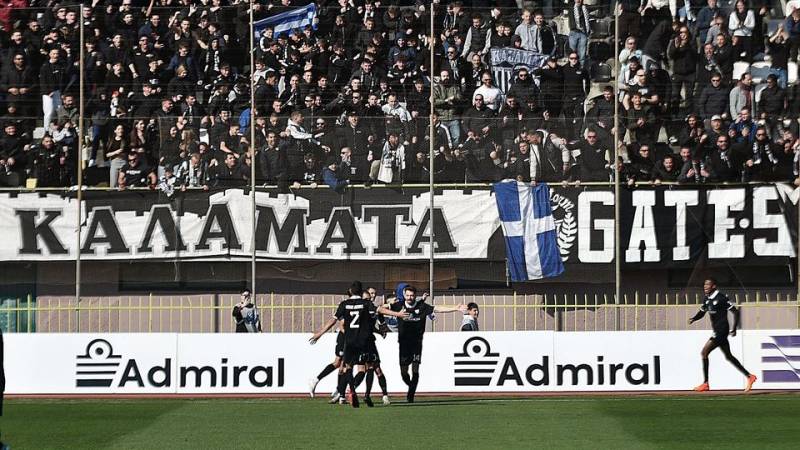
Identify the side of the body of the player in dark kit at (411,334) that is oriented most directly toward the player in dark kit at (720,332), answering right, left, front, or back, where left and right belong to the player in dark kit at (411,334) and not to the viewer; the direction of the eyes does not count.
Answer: left

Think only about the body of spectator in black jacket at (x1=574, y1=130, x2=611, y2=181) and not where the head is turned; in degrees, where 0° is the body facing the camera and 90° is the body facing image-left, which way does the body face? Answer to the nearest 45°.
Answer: approximately 0°

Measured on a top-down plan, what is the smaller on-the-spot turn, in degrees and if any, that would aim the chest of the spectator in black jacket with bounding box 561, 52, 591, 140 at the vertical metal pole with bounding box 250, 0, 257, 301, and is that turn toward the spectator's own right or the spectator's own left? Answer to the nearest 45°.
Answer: approximately 90° to the spectator's own right

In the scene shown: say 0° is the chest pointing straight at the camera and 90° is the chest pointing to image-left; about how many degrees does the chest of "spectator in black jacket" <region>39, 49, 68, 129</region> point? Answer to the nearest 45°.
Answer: approximately 0°

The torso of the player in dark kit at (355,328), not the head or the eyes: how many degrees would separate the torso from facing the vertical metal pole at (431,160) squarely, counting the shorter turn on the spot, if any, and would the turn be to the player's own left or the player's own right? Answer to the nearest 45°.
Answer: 0° — they already face it
